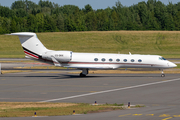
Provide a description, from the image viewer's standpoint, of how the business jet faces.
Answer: facing to the right of the viewer
